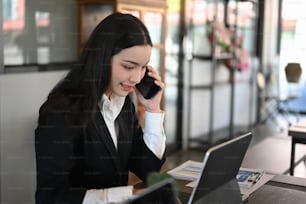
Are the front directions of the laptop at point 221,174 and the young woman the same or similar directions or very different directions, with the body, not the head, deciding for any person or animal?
very different directions

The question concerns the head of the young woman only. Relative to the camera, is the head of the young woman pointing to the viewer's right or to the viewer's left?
to the viewer's right

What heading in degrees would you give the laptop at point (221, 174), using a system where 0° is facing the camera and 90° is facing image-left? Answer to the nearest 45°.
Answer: approximately 135°
